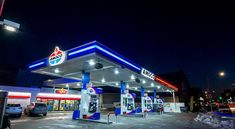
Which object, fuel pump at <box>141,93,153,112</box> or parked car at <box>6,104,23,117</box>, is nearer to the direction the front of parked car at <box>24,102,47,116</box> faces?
the parked car

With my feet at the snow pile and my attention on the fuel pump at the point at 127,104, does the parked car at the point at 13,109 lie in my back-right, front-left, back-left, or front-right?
front-left

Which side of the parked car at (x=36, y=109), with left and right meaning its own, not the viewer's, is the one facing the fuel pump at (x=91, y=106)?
left

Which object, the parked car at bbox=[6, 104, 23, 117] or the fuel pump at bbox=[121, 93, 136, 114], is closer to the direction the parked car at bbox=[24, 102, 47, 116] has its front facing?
the parked car
